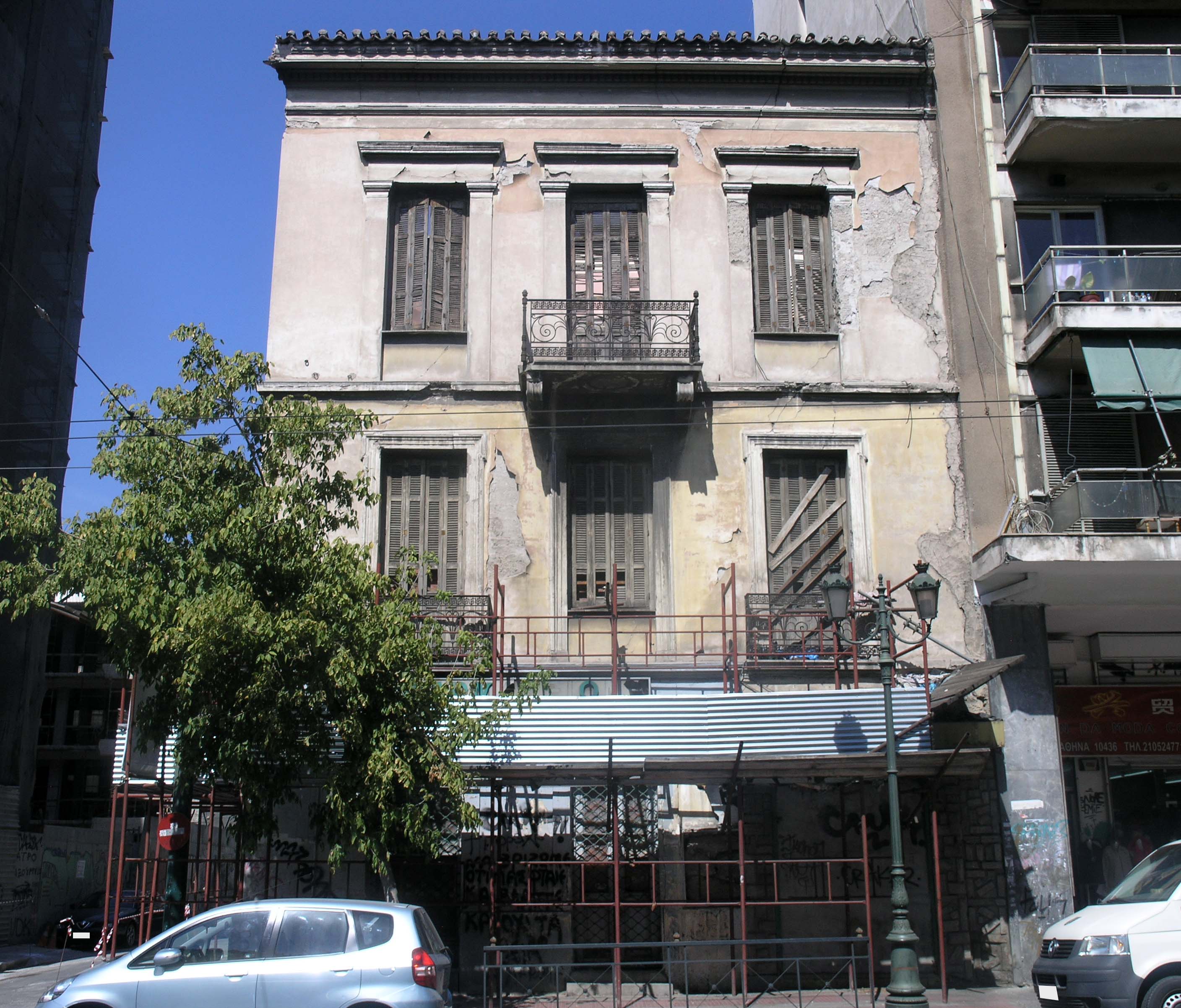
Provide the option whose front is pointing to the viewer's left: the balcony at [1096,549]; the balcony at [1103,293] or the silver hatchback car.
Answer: the silver hatchback car

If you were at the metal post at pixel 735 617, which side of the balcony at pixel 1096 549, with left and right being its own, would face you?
right

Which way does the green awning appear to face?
toward the camera

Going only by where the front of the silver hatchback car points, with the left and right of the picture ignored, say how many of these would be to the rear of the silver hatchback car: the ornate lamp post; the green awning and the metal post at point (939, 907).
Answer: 3

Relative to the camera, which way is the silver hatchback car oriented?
to the viewer's left

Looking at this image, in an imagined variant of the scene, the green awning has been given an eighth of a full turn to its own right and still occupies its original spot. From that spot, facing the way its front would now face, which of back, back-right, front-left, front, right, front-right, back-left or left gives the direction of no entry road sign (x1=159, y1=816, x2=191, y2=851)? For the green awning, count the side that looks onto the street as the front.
front

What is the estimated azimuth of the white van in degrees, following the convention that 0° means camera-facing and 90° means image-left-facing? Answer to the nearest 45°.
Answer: approximately 45°

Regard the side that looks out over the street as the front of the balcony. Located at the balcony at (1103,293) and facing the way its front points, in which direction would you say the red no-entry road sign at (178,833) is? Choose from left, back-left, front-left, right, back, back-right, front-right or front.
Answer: front-right

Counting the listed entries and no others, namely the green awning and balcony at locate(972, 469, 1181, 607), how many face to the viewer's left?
0

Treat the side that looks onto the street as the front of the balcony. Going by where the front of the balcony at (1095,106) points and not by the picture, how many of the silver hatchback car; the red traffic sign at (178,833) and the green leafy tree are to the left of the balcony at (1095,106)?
0

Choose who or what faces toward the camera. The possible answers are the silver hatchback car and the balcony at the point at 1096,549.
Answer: the balcony

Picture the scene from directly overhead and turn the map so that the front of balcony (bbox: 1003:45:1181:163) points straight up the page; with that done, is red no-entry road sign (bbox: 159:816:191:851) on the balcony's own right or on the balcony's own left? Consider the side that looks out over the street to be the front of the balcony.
on the balcony's own right

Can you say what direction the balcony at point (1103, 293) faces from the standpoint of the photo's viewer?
facing the viewer

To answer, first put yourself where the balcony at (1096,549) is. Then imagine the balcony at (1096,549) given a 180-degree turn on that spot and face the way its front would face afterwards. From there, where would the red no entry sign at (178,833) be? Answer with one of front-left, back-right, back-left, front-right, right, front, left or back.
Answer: back-left

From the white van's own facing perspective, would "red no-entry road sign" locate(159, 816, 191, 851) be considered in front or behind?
in front
